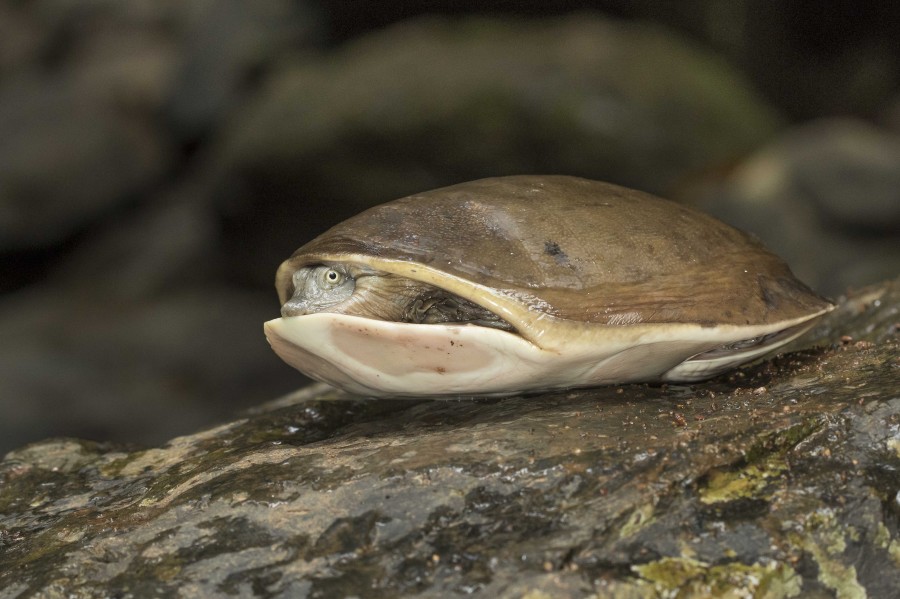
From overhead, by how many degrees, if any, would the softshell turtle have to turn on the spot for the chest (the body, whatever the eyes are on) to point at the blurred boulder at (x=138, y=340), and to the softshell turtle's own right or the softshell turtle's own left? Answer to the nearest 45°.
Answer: approximately 45° to the softshell turtle's own right

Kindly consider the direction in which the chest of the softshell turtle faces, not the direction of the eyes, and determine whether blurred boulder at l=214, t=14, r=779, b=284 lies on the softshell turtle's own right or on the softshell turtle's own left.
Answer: on the softshell turtle's own right

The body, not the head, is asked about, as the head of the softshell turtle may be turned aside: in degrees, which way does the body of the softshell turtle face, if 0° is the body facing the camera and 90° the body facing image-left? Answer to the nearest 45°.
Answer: approximately 90°

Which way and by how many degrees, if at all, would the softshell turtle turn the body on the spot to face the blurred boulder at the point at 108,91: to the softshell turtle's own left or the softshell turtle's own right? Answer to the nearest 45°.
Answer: approximately 45° to the softshell turtle's own right

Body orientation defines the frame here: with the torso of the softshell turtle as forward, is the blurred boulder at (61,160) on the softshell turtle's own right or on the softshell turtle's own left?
on the softshell turtle's own right

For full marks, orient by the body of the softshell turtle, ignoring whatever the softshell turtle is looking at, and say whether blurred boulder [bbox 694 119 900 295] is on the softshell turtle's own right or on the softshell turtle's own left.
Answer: on the softshell turtle's own right
